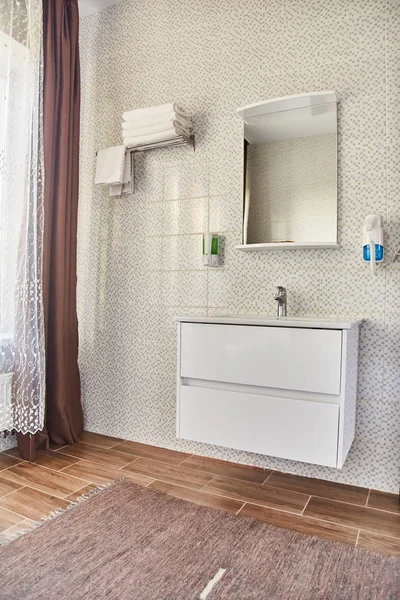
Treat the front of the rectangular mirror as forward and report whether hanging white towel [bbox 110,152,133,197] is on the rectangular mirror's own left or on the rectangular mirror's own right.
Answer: on the rectangular mirror's own right

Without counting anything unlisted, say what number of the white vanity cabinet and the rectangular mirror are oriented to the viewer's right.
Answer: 0

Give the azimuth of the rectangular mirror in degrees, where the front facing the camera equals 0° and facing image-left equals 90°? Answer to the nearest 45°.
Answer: approximately 45°

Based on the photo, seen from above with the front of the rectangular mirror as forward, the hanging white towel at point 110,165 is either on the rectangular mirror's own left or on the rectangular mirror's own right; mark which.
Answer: on the rectangular mirror's own right

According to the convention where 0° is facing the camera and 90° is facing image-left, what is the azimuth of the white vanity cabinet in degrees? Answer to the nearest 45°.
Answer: approximately 45°

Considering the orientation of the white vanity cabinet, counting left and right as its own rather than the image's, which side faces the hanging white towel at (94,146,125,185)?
right
